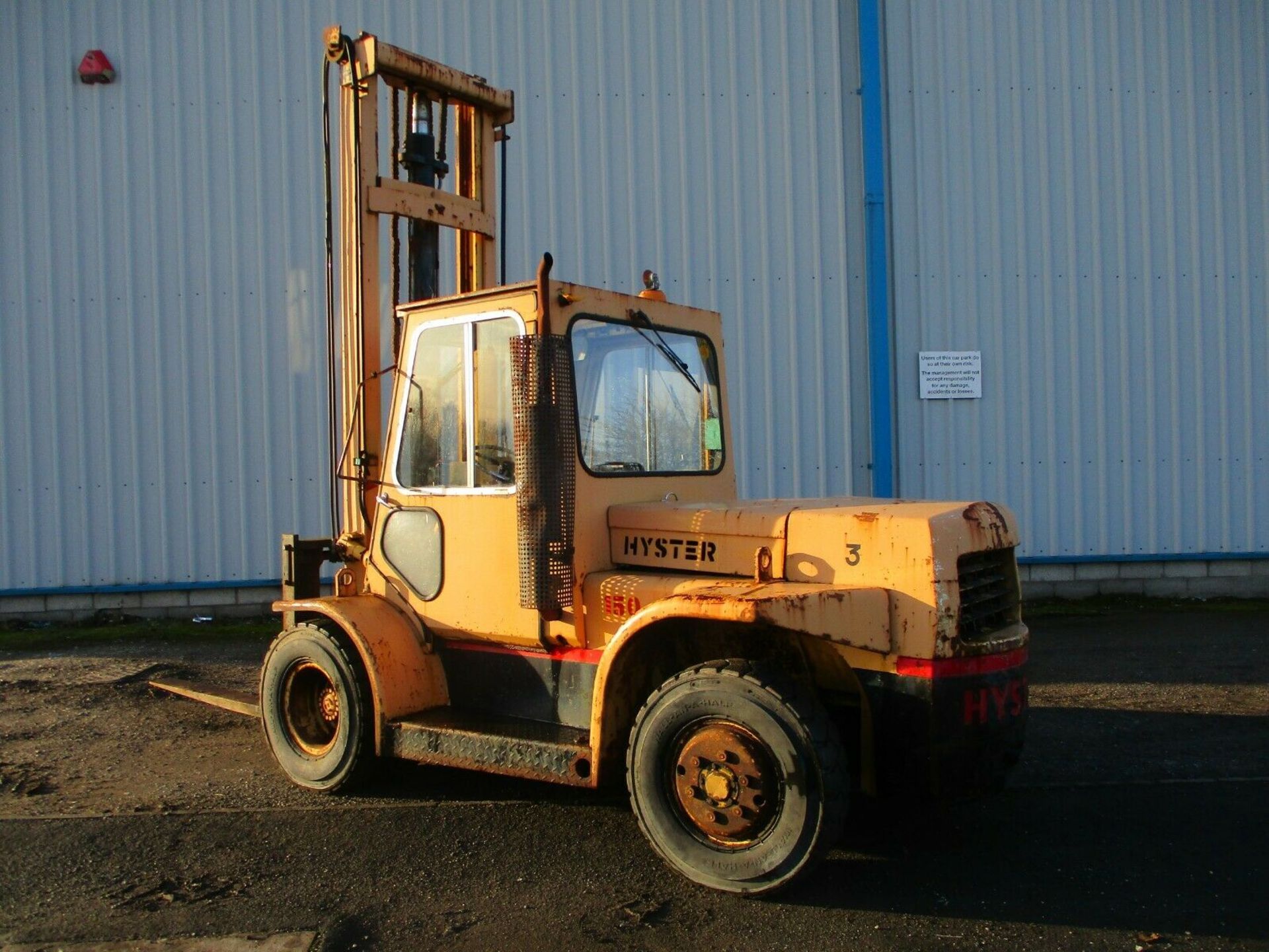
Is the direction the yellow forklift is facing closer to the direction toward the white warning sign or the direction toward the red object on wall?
the red object on wall

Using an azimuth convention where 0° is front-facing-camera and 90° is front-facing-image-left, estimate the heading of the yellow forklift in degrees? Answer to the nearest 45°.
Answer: approximately 135°

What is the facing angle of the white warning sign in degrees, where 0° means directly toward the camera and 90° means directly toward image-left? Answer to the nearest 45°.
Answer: approximately 0°

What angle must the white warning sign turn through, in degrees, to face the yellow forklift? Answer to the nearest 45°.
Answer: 0° — it already faces it

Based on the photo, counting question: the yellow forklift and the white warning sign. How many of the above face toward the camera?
1

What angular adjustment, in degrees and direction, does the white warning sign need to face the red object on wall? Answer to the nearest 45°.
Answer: approximately 90° to its right

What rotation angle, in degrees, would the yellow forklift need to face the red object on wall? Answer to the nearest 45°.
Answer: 0° — it already faces it

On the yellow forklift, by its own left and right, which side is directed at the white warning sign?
right
